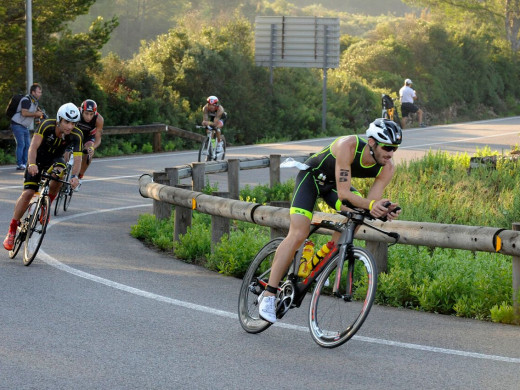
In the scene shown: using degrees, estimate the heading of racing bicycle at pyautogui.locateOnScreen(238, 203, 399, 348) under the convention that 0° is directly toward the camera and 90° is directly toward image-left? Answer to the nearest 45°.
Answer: approximately 315°

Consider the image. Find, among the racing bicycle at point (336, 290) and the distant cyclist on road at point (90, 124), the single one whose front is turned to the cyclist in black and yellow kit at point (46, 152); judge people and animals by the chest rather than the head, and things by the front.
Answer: the distant cyclist on road

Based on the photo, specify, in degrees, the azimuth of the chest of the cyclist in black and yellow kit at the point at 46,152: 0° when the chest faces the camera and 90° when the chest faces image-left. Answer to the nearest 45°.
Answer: approximately 315°

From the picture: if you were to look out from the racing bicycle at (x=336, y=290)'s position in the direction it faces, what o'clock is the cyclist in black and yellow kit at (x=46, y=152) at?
The cyclist in black and yellow kit is roughly at 6 o'clock from the racing bicycle.

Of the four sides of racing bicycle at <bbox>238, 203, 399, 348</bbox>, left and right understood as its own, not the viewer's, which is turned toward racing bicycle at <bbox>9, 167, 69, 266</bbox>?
back

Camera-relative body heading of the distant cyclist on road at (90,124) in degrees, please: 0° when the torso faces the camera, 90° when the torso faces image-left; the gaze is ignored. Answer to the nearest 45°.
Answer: approximately 0°
